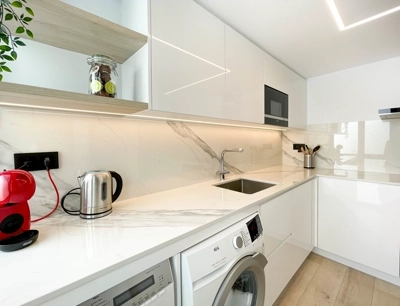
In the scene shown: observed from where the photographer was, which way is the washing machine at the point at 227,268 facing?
facing the viewer and to the right of the viewer

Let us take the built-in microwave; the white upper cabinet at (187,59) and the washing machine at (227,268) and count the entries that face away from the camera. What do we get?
0

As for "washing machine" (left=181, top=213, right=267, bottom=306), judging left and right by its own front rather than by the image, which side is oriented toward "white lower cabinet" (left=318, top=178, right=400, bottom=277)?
left

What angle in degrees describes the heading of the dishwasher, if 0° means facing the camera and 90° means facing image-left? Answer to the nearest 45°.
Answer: approximately 315°

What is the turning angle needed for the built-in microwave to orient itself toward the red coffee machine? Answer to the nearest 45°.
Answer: approximately 90° to its right

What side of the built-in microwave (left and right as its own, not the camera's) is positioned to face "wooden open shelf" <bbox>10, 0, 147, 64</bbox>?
right

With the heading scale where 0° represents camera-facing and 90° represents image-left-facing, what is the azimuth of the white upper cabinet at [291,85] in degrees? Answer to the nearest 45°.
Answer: approximately 315°

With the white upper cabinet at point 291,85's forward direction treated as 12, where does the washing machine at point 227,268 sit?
The washing machine is roughly at 2 o'clock from the white upper cabinet.

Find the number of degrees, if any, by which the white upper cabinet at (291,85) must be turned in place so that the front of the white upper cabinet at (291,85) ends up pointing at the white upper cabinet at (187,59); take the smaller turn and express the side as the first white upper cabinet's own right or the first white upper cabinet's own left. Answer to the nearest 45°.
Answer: approximately 45° to the first white upper cabinet's own right
